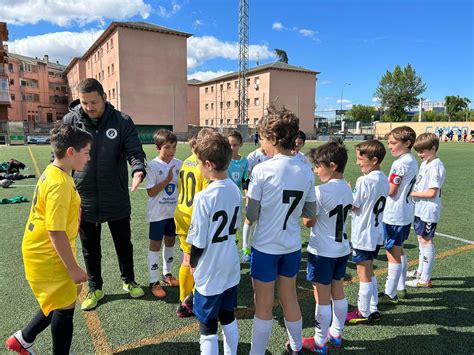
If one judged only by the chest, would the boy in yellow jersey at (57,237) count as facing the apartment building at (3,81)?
no

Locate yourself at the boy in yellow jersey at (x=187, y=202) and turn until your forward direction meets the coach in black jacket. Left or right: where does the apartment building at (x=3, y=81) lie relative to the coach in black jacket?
right

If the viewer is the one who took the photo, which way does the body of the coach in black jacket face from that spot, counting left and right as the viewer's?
facing the viewer

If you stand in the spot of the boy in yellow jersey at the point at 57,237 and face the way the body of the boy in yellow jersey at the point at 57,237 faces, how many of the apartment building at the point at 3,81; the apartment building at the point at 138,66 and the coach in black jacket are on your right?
0

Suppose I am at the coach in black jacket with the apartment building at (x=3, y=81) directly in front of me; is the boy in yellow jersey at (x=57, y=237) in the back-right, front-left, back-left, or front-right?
back-left

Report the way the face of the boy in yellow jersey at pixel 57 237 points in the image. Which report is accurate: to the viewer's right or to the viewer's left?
to the viewer's right

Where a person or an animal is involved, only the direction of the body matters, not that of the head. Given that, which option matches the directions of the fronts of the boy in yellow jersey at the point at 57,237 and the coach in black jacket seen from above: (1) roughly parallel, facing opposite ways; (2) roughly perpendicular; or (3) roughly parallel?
roughly perpendicular

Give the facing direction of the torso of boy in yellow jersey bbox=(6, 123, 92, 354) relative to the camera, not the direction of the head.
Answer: to the viewer's right

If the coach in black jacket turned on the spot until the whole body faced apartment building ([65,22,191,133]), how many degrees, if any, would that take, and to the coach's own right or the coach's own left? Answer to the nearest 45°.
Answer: approximately 180°

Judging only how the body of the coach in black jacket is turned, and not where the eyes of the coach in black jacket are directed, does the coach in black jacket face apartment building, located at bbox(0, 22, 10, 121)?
no

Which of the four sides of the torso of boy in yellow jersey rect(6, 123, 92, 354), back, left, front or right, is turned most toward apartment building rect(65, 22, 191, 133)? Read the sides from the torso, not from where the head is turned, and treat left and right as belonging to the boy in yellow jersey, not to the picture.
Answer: left

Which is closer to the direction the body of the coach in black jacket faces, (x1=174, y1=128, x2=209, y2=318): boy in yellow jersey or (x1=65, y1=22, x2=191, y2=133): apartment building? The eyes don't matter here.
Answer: the boy in yellow jersey

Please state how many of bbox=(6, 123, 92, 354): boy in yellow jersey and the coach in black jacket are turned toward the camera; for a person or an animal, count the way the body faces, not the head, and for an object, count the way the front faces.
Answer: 1

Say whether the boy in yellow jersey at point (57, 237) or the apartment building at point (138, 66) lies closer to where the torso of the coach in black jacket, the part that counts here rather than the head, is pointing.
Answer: the boy in yellow jersey
